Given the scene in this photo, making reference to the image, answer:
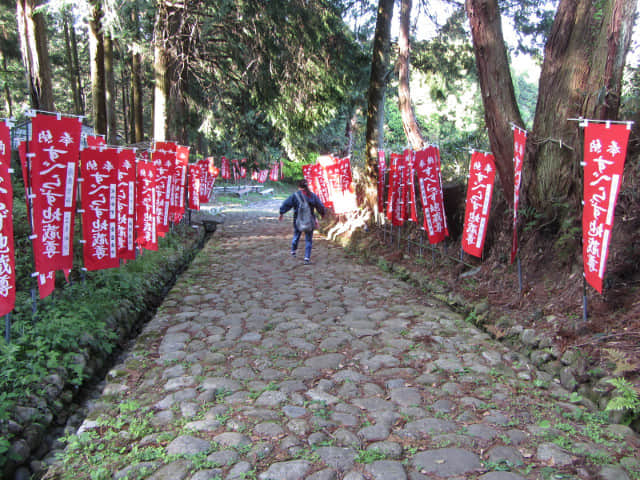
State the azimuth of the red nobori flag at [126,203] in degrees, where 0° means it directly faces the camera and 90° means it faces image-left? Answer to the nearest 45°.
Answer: approximately 0°

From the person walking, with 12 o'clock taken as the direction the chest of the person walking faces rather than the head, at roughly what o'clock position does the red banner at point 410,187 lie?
The red banner is roughly at 4 o'clock from the person walking.

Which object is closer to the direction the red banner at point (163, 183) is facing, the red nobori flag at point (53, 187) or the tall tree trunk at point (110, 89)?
the red nobori flag

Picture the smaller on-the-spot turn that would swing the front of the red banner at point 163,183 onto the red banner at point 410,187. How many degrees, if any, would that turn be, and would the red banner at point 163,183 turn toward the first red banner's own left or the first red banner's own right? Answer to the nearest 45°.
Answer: approximately 45° to the first red banner's own left

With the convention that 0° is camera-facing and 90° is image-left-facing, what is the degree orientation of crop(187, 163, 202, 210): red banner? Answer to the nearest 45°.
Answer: approximately 0°

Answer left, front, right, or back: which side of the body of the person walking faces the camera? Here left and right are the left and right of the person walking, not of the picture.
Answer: back
